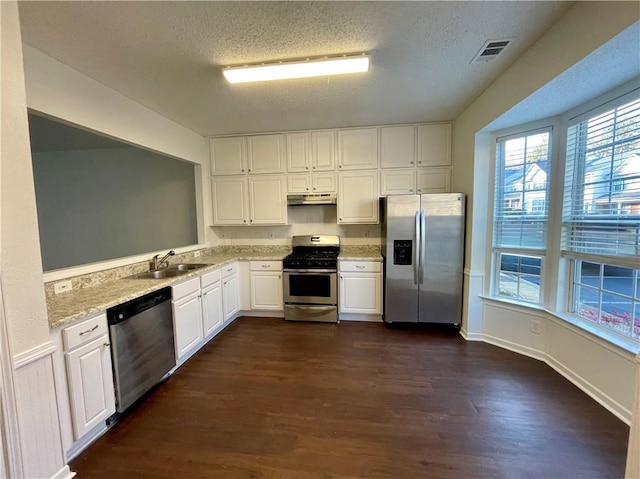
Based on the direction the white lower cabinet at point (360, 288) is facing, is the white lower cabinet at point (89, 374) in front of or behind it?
in front

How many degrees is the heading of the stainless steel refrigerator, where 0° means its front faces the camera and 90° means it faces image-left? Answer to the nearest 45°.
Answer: approximately 0°

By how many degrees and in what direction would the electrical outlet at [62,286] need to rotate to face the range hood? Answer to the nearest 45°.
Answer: approximately 45° to its left

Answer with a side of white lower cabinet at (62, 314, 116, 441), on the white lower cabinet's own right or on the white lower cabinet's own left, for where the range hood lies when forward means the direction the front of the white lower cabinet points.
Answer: on the white lower cabinet's own left

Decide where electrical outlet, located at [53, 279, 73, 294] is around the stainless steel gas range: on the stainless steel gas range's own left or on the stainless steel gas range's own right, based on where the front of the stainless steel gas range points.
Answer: on the stainless steel gas range's own right

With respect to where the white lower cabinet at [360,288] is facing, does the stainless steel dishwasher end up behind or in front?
in front

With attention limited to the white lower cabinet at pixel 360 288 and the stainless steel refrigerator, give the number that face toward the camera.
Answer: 2

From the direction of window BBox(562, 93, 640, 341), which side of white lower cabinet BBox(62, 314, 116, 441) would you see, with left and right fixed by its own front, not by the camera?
front

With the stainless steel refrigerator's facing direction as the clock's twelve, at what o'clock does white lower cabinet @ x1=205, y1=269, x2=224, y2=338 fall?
The white lower cabinet is roughly at 2 o'clock from the stainless steel refrigerator.
